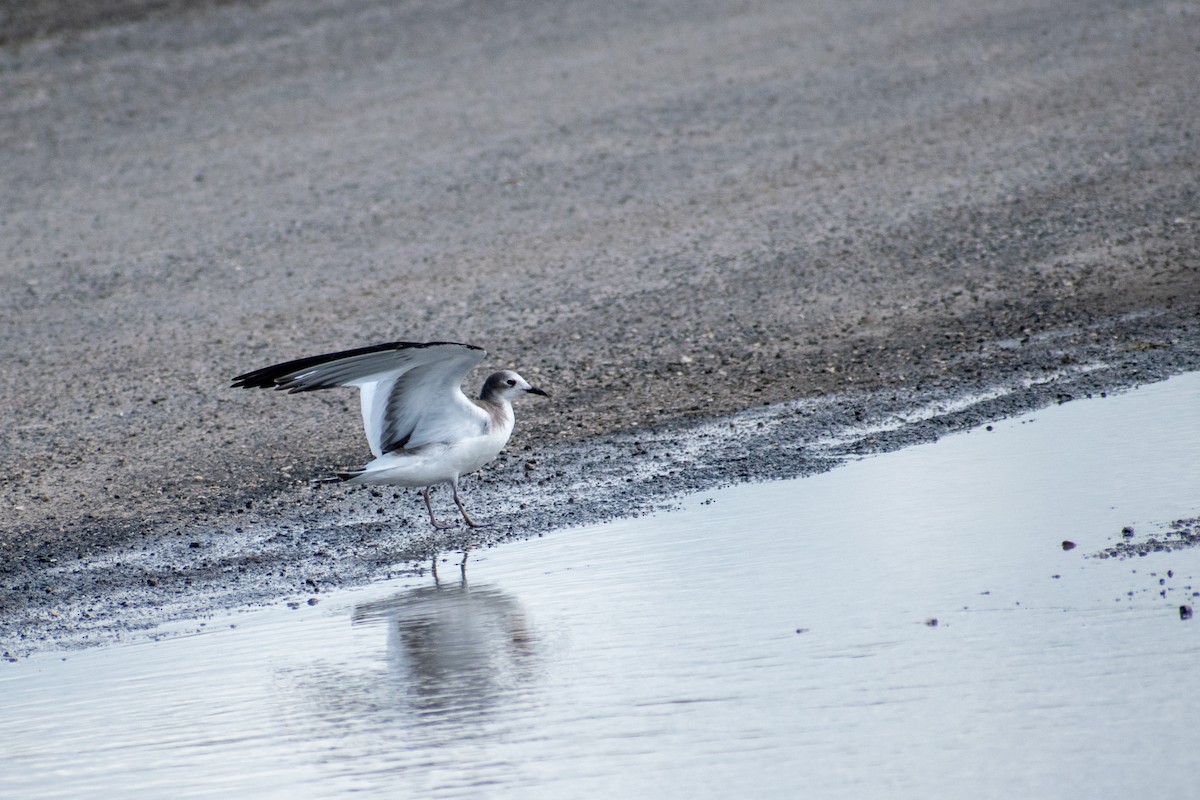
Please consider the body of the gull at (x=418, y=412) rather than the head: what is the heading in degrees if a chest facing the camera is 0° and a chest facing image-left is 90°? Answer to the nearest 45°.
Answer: approximately 270°
